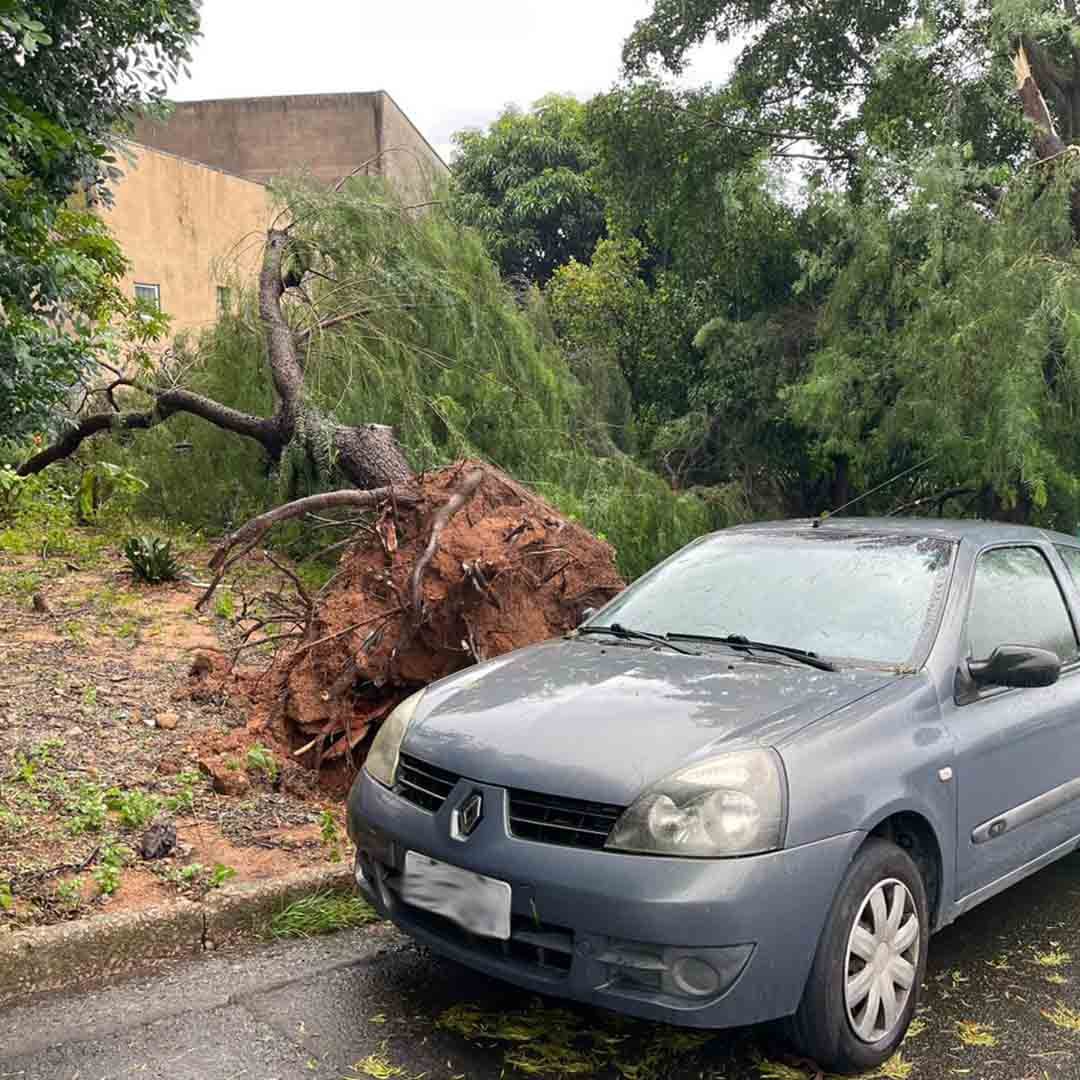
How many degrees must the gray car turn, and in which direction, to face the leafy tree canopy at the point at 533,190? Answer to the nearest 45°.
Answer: approximately 135° to its right

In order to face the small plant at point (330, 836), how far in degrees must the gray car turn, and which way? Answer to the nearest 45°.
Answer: approximately 90° to its right

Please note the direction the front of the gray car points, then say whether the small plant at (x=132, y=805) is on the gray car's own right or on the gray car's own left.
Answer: on the gray car's own right

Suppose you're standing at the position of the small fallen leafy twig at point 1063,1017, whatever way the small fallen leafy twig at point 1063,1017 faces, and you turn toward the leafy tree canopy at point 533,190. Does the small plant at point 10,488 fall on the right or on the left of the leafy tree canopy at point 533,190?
left

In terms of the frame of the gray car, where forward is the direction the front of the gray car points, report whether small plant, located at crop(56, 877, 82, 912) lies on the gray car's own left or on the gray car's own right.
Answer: on the gray car's own right

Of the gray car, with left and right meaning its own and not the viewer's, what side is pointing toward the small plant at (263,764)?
right

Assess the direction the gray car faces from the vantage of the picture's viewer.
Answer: facing the viewer and to the left of the viewer
